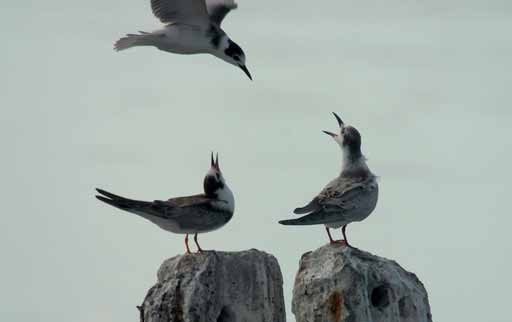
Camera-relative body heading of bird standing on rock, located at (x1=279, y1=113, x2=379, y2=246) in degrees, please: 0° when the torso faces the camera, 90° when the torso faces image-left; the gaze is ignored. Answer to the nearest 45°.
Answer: approximately 270°

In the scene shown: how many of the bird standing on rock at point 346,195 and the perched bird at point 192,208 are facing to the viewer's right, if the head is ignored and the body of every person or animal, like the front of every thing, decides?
2

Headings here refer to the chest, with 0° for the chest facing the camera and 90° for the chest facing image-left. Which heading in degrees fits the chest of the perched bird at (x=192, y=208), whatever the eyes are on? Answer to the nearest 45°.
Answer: approximately 270°

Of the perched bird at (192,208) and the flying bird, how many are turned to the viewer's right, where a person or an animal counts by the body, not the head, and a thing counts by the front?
2

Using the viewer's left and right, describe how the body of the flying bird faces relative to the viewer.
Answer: facing to the right of the viewer

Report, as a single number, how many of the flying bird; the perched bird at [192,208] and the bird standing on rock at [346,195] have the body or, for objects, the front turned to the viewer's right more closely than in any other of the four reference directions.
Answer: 3

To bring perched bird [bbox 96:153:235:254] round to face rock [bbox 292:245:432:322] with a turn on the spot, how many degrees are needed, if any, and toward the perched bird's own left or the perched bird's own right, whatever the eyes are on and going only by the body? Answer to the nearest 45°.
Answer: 0° — it already faces it
